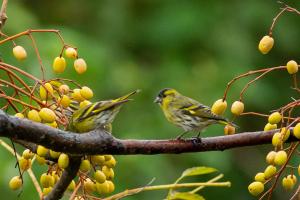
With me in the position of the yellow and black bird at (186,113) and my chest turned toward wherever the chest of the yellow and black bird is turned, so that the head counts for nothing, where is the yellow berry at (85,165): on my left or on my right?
on my left

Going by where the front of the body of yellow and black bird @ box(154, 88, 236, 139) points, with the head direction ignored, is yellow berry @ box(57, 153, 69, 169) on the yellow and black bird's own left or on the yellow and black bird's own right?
on the yellow and black bird's own left

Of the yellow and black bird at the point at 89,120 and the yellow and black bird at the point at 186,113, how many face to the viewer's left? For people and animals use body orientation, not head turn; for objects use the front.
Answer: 2

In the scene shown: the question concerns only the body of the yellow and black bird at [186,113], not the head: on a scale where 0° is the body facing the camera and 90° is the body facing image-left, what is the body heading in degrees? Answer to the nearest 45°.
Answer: approximately 90°

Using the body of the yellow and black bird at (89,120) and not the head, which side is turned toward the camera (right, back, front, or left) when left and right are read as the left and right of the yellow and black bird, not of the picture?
left

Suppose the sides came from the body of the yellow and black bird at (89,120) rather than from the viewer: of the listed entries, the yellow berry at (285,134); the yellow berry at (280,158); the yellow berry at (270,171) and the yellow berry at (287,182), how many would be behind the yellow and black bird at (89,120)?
4
